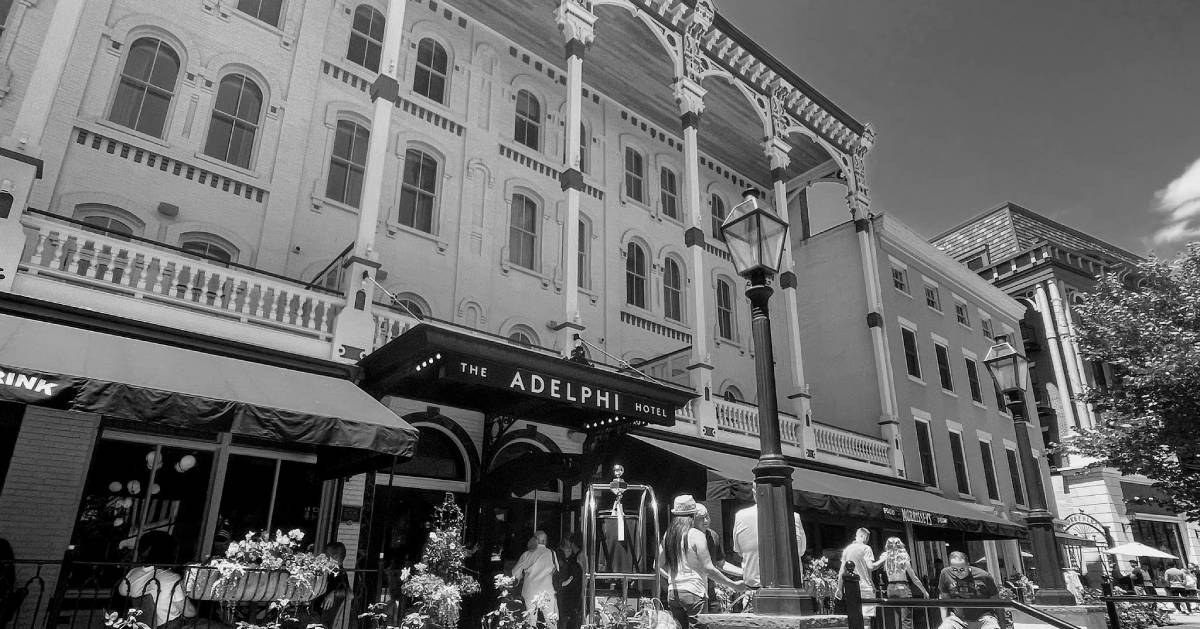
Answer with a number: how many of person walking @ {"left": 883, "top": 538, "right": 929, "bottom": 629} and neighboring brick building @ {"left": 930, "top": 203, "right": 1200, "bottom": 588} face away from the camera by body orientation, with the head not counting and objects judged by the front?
1

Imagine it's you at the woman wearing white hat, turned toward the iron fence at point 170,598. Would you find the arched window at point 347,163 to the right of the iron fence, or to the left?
right

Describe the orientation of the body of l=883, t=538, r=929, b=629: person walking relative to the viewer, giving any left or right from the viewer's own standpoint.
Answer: facing away from the viewer

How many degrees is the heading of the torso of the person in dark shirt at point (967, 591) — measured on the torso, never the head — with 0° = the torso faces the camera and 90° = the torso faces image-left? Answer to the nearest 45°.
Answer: approximately 0°

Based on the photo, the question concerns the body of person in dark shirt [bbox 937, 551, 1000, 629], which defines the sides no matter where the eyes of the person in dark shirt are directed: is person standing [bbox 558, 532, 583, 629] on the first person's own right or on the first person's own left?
on the first person's own right

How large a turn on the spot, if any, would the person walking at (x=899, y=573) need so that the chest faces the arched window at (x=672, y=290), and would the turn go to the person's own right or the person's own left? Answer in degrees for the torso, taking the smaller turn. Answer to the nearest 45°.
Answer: approximately 45° to the person's own left

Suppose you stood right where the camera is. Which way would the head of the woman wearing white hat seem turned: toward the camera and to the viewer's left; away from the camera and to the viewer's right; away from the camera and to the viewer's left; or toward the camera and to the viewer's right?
away from the camera and to the viewer's right

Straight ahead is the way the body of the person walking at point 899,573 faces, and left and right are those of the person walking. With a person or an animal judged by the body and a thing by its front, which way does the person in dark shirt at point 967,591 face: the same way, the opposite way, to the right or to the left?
the opposite way
